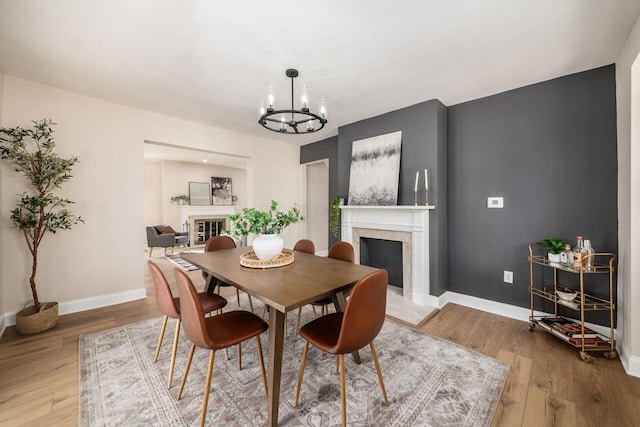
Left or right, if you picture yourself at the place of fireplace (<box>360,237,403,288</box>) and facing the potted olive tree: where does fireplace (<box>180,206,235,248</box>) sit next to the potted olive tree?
right

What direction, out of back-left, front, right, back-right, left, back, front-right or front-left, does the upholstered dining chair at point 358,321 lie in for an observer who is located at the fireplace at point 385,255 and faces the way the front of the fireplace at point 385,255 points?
front-left

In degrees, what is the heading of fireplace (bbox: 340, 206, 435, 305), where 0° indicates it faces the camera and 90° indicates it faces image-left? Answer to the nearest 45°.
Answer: approximately 45°

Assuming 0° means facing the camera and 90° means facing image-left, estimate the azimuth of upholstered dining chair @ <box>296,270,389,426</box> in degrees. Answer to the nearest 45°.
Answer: approximately 135°

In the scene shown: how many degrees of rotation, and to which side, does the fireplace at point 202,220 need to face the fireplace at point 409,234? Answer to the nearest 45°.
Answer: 0° — it already faces it

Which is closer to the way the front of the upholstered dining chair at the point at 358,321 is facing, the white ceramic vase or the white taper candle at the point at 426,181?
the white ceramic vase

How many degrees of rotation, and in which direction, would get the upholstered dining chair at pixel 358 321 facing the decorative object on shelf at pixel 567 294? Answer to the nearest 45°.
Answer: approximately 135° to its right
